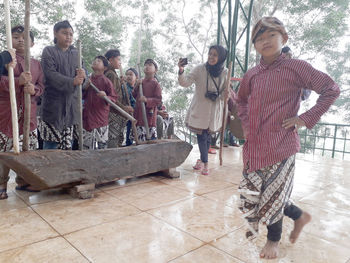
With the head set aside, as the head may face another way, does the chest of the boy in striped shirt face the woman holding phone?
no

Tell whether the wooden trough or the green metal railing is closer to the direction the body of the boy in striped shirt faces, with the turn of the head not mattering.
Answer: the wooden trough

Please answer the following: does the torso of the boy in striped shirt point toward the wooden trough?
no

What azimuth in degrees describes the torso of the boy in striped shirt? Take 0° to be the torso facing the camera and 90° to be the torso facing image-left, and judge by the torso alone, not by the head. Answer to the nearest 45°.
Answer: approximately 45°

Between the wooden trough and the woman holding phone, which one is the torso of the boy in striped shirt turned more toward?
the wooden trough

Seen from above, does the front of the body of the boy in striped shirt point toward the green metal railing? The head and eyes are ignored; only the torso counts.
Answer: no

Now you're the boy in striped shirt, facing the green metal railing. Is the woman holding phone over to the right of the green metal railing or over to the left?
left

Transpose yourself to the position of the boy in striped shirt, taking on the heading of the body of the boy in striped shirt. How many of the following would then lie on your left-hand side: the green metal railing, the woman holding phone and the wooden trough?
0
